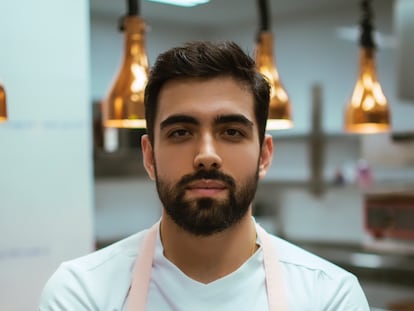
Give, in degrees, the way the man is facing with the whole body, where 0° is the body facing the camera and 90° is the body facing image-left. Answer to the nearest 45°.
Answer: approximately 0°

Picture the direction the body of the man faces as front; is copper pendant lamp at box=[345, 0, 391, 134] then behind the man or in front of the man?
behind

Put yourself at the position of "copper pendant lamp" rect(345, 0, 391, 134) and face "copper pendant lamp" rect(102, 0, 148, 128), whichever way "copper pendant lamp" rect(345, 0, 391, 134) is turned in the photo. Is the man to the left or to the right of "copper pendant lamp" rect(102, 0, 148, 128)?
left

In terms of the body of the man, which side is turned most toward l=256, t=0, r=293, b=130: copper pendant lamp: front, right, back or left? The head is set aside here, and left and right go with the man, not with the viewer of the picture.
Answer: back

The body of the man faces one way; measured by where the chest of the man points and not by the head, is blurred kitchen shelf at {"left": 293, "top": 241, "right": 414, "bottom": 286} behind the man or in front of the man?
behind
